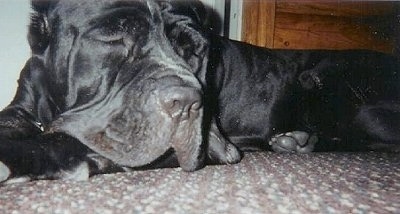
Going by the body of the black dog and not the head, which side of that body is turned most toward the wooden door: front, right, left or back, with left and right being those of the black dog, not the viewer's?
back

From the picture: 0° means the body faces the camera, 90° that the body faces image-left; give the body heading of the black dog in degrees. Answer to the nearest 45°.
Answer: approximately 45°
